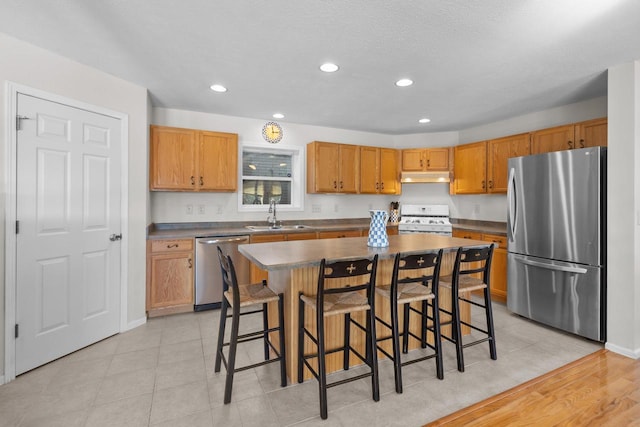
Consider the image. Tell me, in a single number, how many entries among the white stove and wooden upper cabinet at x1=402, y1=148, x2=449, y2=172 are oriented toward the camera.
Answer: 2

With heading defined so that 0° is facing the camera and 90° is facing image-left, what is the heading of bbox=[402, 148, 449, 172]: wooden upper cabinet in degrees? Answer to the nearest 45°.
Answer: approximately 0°

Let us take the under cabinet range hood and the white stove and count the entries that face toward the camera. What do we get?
2

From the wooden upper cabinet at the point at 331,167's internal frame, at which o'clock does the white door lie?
The white door is roughly at 3 o'clock from the wooden upper cabinet.

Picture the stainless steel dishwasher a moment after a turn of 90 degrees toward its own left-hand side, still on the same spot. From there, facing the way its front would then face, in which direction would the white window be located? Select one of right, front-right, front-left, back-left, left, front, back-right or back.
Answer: front-left

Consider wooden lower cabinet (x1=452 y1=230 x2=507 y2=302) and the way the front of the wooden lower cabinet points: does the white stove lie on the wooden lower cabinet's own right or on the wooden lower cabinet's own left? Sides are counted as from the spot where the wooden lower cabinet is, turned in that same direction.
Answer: on the wooden lower cabinet's own right

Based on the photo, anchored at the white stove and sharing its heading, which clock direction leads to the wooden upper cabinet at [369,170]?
The wooden upper cabinet is roughly at 2 o'clock from the white stove.

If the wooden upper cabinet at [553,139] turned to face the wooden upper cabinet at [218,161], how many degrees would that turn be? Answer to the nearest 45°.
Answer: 0° — it already faces it
